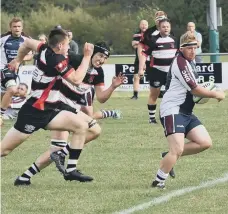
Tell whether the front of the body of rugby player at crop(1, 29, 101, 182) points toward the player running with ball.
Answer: yes

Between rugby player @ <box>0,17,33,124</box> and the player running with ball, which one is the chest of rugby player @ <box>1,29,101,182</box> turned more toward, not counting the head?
the player running with ball

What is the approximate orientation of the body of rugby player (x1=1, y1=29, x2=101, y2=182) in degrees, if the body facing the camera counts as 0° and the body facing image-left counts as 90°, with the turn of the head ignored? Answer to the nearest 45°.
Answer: approximately 270°
